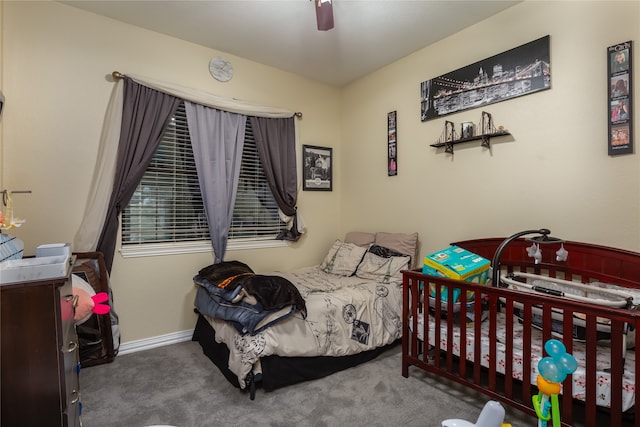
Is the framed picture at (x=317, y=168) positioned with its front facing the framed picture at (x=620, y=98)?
yes

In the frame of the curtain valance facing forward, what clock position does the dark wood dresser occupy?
The dark wood dresser is roughly at 2 o'clock from the curtain valance.

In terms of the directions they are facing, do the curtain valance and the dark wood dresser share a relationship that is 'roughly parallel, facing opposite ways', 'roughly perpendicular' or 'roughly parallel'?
roughly perpendicular

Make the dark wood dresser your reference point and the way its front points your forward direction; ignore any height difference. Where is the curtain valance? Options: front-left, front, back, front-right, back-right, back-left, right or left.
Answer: front-left

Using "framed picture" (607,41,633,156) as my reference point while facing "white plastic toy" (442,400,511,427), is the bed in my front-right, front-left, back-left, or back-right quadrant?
front-right

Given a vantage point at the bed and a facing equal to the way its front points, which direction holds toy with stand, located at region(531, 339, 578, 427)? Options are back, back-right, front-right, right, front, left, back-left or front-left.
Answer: left

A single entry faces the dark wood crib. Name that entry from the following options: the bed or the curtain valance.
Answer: the curtain valance

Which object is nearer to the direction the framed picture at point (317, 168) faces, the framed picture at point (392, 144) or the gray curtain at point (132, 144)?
the framed picture

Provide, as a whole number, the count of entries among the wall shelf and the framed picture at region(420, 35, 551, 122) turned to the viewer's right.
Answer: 0

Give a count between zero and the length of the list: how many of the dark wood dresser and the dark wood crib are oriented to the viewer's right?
1

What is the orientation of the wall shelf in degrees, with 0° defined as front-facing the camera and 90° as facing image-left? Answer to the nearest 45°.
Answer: approximately 45°

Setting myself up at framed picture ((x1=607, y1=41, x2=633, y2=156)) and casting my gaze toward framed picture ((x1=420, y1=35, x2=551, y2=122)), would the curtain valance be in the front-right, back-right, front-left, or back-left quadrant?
front-left

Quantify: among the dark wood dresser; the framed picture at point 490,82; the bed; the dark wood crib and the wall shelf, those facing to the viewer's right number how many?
1

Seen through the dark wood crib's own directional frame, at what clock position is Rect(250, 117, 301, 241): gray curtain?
The gray curtain is roughly at 2 o'clock from the dark wood crib.
